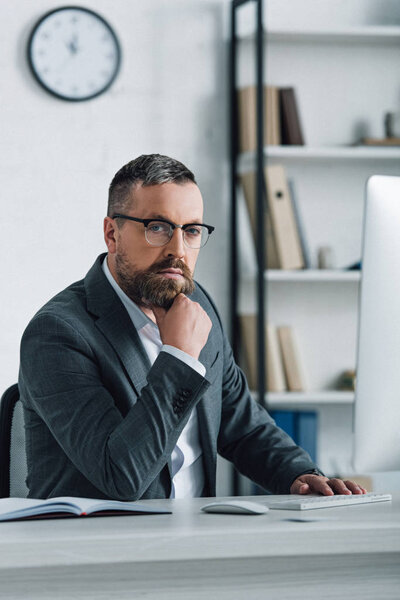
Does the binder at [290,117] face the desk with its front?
yes

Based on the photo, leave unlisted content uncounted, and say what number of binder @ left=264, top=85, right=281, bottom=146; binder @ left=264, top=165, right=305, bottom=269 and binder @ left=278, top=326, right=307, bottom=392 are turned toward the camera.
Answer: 3

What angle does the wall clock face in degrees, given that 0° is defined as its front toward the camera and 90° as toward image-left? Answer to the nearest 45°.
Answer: approximately 0°

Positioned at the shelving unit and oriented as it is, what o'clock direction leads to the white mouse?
The white mouse is roughly at 12 o'clock from the shelving unit.
